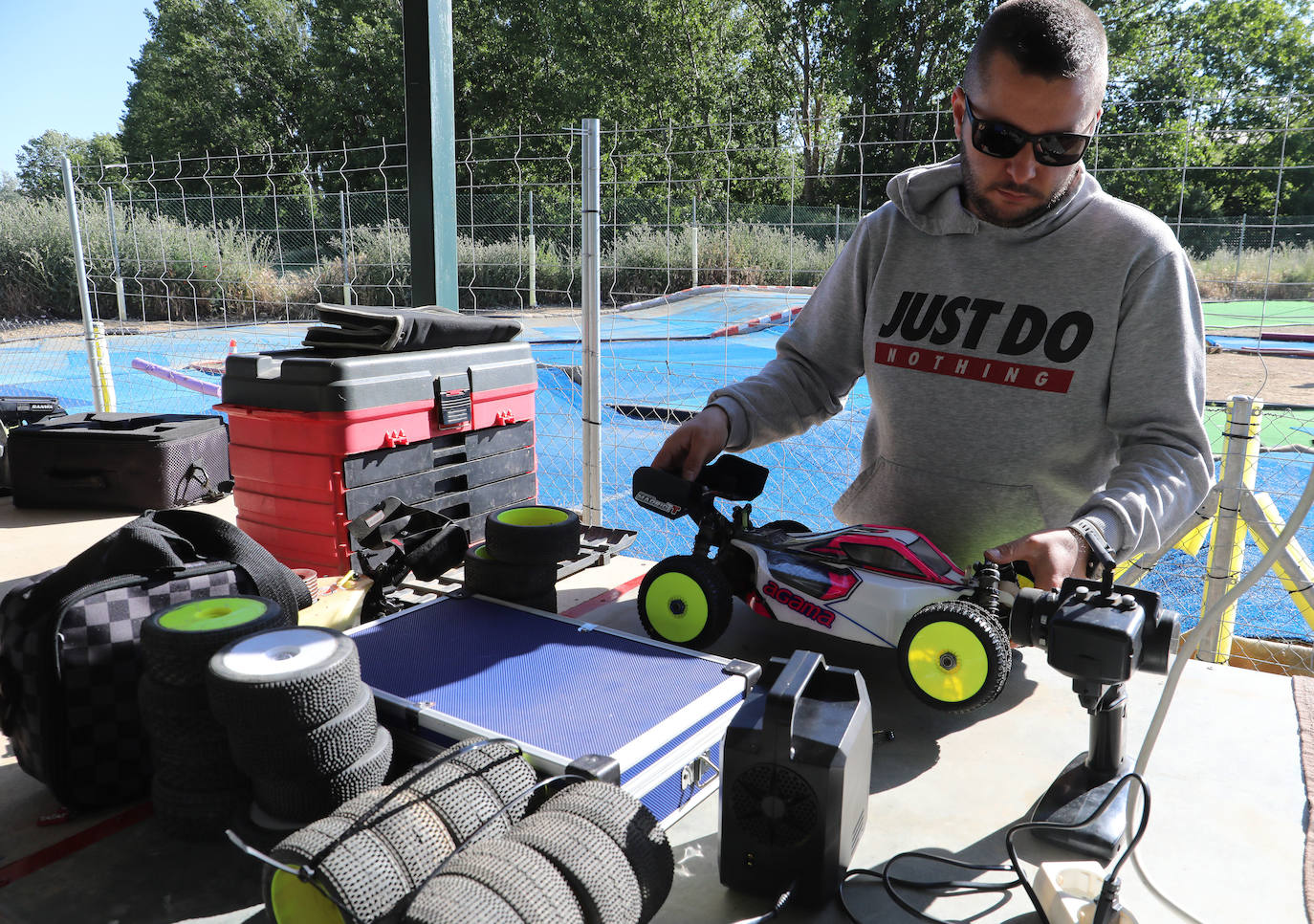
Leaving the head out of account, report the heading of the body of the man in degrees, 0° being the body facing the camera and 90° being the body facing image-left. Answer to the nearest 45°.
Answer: approximately 0°

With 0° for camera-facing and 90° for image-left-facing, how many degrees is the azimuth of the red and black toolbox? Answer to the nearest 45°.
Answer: approximately 315°

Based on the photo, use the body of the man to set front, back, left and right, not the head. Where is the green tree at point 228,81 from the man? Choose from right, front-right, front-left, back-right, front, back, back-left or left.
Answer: back-right

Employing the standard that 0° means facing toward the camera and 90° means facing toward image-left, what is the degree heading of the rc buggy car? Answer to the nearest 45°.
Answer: approximately 315°

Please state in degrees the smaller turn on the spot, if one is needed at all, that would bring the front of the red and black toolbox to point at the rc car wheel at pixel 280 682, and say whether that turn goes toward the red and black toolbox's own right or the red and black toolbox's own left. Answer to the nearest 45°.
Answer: approximately 45° to the red and black toolbox's own right

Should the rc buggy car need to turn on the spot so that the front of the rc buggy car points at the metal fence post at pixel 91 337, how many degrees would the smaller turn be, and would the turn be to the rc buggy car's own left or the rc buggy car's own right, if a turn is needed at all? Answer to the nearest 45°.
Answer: approximately 180°
